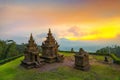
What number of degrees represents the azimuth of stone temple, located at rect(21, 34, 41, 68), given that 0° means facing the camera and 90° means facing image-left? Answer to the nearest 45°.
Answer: approximately 315°

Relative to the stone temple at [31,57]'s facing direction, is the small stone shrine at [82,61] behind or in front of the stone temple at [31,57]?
in front
